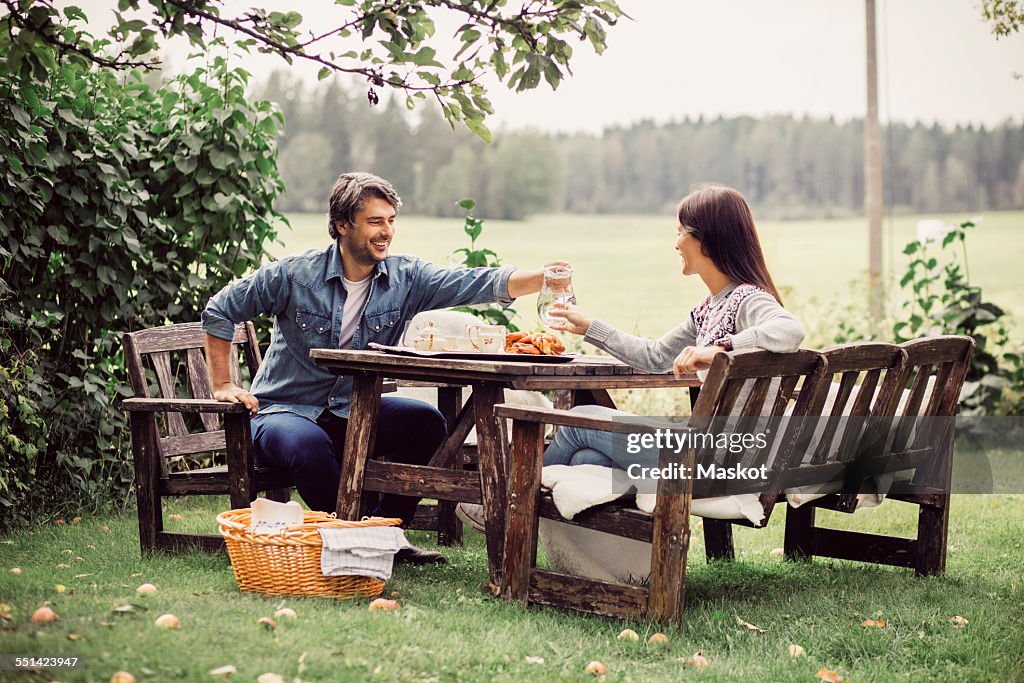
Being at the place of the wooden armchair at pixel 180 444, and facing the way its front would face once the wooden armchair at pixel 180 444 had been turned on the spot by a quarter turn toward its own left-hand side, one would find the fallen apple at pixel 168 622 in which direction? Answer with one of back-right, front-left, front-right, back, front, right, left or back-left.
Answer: back-right

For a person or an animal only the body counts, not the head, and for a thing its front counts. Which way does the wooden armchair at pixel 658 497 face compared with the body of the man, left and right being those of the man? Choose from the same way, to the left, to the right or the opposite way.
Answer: the opposite way

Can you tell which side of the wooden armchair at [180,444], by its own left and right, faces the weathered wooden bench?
front

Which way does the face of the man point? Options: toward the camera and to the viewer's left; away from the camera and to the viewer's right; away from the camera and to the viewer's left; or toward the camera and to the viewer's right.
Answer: toward the camera and to the viewer's right

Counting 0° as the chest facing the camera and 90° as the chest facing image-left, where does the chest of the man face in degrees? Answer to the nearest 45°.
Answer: approximately 315°

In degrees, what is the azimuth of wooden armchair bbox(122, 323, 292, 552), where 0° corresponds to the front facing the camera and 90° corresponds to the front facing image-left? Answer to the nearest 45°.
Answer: approximately 315°

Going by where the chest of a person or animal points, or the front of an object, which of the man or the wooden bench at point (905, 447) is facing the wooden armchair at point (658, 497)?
the man

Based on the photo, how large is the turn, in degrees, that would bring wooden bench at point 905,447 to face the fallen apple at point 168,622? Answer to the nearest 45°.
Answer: approximately 90° to its left

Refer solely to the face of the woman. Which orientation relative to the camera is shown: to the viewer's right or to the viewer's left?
to the viewer's left

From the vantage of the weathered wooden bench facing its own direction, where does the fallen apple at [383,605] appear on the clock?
The fallen apple is roughly at 10 o'clock from the weathered wooden bench.

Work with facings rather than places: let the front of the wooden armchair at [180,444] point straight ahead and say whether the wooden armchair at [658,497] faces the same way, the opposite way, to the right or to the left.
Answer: the opposite way

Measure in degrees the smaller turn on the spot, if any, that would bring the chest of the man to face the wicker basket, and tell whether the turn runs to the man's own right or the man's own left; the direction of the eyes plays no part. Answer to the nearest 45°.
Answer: approximately 45° to the man's own right

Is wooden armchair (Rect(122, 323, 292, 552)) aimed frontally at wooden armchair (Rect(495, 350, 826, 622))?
yes
